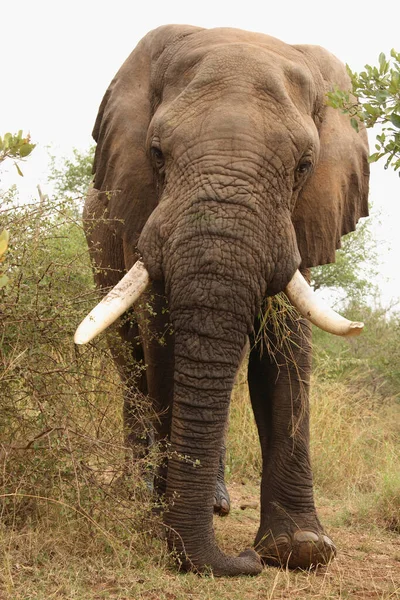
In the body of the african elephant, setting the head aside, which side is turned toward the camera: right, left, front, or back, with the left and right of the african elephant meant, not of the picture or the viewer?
front
